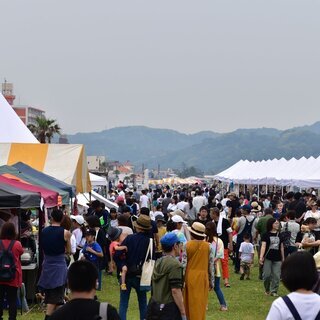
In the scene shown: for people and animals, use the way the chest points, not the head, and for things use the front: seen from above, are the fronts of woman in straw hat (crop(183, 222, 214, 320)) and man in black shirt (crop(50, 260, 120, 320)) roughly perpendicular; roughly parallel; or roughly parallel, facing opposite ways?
roughly parallel

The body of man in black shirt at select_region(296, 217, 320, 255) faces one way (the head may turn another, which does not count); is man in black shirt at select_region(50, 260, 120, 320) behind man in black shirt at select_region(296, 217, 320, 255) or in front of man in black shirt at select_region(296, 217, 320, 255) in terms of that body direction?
in front

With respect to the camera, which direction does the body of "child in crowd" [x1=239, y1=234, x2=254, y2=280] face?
away from the camera

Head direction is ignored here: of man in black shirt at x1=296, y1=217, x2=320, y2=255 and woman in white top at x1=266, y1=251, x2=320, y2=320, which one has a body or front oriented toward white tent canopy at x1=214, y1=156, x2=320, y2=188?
the woman in white top

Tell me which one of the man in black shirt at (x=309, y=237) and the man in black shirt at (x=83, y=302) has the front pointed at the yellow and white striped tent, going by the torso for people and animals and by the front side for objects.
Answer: the man in black shirt at (x=83, y=302)

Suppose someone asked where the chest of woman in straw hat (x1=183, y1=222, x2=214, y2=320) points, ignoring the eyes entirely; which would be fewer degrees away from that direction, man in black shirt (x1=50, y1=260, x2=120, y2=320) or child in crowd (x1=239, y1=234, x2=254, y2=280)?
the child in crowd

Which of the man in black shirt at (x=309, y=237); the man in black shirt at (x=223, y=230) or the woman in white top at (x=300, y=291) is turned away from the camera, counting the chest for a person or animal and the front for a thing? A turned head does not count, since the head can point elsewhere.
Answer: the woman in white top

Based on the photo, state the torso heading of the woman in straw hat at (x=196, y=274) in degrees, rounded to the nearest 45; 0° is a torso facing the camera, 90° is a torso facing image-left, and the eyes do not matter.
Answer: approximately 180°

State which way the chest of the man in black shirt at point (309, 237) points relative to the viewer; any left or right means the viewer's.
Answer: facing the viewer

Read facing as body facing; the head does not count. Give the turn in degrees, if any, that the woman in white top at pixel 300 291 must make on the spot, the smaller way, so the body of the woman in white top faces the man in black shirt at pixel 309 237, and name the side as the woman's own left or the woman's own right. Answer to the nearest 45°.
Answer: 0° — they already face them

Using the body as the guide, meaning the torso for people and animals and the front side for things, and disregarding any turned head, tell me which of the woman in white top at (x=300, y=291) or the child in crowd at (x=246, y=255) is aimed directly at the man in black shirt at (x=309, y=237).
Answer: the woman in white top

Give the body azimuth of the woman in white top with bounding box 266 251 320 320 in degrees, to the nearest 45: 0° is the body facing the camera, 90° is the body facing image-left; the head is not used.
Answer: approximately 180°

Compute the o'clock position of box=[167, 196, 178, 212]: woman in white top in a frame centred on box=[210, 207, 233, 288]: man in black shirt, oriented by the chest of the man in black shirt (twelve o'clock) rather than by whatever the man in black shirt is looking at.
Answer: The woman in white top is roughly at 4 o'clock from the man in black shirt.

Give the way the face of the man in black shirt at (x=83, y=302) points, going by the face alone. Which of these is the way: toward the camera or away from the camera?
away from the camera

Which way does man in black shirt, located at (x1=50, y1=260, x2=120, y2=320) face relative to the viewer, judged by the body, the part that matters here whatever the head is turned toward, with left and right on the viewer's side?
facing away from the viewer

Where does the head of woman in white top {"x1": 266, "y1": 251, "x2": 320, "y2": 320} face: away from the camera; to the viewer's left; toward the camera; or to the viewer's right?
away from the camera

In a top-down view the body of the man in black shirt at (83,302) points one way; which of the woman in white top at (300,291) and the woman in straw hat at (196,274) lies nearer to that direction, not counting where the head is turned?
the woman in straw hat
